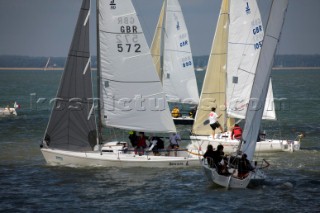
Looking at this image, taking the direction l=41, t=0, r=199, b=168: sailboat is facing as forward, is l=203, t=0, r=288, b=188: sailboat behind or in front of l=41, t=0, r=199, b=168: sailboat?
behind

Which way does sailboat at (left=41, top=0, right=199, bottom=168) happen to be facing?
to the viewer's left
